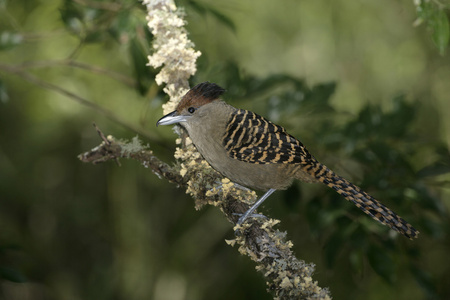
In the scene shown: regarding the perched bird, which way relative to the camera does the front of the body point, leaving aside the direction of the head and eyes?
to the viewer's left
